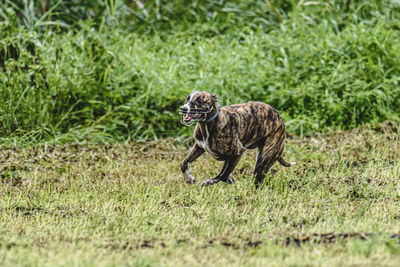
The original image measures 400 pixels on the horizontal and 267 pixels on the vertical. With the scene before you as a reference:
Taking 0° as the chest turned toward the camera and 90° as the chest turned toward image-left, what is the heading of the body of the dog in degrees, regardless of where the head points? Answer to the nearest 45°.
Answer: approximately 45°
